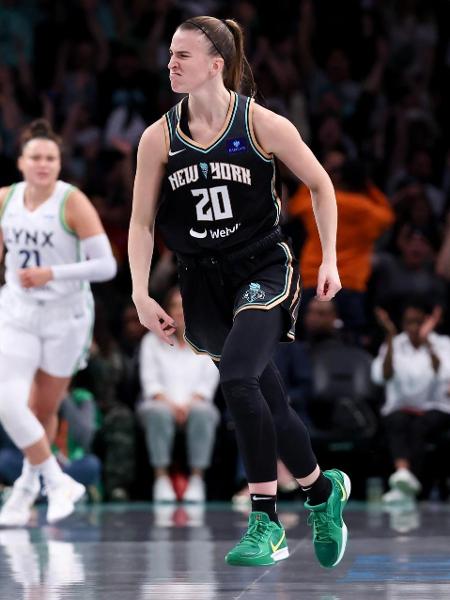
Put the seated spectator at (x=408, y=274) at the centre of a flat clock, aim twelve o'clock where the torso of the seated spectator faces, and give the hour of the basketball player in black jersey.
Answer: The basketball player in black jersey is roughly at 12 o'clock from the seated spectator.

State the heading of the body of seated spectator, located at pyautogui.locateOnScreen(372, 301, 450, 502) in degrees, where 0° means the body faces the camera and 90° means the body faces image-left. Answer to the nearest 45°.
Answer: approximately 0°

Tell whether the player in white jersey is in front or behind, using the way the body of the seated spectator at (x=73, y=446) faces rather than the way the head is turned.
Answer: in front

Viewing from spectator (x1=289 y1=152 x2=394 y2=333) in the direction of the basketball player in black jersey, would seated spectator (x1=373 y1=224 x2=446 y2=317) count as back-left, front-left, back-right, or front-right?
back-left

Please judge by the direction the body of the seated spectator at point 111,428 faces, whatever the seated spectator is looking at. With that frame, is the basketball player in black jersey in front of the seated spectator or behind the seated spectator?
in front
